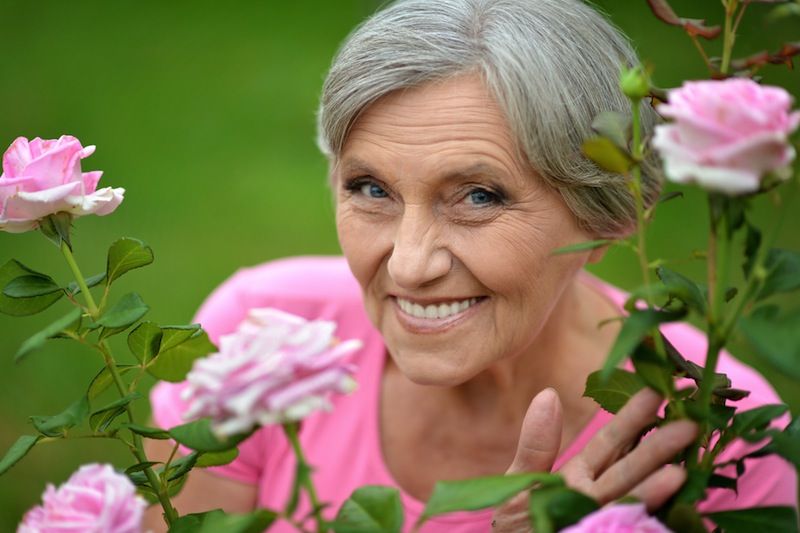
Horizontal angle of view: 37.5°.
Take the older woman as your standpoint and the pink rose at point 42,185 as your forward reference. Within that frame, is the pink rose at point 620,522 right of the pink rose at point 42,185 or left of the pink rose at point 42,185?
left

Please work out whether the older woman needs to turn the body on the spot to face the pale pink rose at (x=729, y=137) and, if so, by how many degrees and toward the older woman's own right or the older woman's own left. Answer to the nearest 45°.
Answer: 0° — they already face it

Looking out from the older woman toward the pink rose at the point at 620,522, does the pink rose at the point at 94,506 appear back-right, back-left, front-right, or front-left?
front-right

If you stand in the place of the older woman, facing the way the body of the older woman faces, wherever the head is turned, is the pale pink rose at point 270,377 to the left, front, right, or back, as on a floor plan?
front

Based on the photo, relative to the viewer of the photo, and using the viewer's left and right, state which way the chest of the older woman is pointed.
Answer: facing the viewer

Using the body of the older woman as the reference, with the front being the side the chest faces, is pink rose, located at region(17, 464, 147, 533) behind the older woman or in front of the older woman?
in front

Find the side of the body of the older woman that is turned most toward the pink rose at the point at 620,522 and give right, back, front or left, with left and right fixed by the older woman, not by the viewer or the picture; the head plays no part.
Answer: front

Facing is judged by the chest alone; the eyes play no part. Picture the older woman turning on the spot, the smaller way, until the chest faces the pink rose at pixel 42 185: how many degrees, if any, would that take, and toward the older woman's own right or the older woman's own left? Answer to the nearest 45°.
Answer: approximately 45° to the older woman's own right
